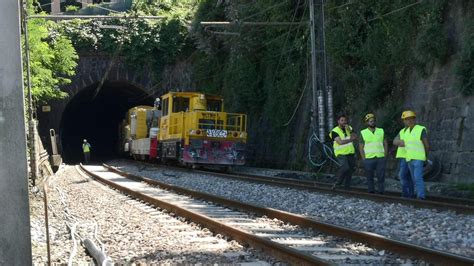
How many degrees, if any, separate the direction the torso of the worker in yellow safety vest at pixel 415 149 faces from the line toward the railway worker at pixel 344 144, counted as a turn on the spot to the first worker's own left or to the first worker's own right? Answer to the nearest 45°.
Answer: approximately 90° to the first worker's own right

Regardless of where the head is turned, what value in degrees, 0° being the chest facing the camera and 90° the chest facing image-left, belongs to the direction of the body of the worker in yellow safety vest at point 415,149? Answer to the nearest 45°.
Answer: approximately 45°

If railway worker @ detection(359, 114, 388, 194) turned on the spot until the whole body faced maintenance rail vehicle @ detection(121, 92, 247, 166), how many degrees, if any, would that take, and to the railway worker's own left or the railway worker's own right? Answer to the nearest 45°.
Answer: approximately 135° to the railway worker's own right

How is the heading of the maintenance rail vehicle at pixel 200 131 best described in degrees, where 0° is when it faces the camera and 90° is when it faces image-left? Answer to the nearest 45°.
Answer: approximately 315°

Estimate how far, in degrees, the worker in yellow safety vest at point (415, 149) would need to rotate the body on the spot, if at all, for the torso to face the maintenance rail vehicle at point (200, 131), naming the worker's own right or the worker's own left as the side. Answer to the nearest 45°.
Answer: approximately 90° to the worker's own right

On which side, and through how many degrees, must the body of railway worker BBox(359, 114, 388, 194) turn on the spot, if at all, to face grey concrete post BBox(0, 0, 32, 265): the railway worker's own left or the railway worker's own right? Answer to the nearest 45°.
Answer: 0° — they already face it

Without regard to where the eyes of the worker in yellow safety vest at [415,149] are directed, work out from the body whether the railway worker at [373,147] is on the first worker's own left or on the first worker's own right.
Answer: on the first worker's own right

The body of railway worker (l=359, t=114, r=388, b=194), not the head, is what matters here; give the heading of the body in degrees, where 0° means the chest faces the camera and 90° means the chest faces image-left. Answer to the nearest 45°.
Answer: approximately 0°
